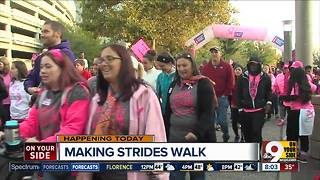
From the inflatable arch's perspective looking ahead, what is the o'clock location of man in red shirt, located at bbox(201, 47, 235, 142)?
The man in red shirt is roughly at 12 o'clock from the inflatable arch.

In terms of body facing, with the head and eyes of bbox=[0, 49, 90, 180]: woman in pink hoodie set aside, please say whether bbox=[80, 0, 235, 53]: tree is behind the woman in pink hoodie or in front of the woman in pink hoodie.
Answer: behind

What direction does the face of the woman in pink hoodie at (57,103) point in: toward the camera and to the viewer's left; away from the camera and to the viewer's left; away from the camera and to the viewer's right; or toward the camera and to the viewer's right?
toward the camera and to the viewer's left

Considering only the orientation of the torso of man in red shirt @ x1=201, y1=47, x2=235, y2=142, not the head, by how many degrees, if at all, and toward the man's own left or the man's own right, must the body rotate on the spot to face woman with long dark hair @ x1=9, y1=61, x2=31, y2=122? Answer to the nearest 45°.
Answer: approximately 45° to the man's own right

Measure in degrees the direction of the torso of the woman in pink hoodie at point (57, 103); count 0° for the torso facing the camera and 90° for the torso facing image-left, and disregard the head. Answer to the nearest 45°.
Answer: approximately 45°

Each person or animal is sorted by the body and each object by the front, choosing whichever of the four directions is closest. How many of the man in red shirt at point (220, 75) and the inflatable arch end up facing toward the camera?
2

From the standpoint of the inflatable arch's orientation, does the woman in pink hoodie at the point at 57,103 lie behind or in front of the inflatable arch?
in front

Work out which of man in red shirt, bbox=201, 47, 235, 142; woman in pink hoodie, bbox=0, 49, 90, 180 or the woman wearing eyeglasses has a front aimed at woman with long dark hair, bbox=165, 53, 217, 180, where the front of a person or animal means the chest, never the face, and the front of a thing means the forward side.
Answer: the man in red shirt

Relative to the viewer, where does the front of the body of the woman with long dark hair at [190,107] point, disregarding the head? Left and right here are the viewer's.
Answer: facing the viewer and to the left of the viewer

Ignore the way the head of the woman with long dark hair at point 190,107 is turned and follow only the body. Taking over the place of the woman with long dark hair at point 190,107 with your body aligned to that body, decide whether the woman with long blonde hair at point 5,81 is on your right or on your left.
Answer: on your right

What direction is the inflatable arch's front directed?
toward the camera

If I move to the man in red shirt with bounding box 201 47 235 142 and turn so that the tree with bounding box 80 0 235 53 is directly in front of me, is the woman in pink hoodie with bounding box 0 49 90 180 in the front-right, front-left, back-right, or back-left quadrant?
back-left

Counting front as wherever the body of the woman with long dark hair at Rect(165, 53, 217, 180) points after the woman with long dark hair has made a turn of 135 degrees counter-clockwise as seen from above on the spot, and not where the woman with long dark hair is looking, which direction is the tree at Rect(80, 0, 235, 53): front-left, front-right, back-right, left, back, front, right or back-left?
left

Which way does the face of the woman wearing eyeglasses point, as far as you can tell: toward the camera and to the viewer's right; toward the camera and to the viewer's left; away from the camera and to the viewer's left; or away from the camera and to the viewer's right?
toward the camera and to the viewer's left

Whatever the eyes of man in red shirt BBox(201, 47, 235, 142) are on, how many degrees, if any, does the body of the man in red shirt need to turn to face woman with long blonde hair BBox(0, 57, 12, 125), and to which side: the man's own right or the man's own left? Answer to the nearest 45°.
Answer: approximately 90° to the man's own right
